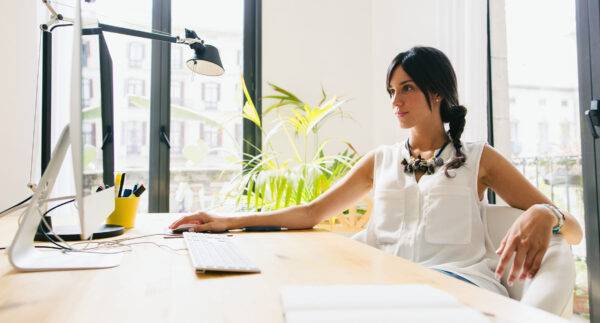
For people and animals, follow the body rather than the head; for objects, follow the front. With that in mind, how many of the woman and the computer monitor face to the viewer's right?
1

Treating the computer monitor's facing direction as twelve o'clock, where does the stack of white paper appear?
The stack of white paper is roughly at 2 o'clock from the computer monitor.

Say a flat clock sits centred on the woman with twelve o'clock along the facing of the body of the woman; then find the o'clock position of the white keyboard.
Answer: The white keyboard is roughly at 12 o'clock from the woman.

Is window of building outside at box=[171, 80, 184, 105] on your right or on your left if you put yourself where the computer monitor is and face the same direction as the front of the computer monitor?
on your left

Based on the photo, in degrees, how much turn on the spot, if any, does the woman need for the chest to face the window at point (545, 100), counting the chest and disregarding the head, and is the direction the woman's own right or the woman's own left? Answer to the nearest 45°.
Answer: approximately 180°

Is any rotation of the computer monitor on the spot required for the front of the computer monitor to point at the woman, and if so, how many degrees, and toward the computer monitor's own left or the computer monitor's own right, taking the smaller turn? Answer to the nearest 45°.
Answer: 0° — it already faces them

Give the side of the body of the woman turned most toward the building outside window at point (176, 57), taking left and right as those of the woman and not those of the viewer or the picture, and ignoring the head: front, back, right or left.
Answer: right

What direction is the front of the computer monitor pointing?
to the viewer's right

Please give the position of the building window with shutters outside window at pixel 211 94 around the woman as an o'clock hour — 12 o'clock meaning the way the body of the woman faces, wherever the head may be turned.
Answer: The building window with shutters outside window is roughly at 3 o'clock from the woman.

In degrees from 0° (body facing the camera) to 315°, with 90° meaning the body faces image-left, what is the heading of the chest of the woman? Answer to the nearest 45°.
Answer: approximately 45°

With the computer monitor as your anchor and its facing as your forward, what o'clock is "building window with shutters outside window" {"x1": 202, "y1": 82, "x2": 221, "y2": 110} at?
The building window with shutters outside window is roughly at 10 o'clock from the computer monitor.
